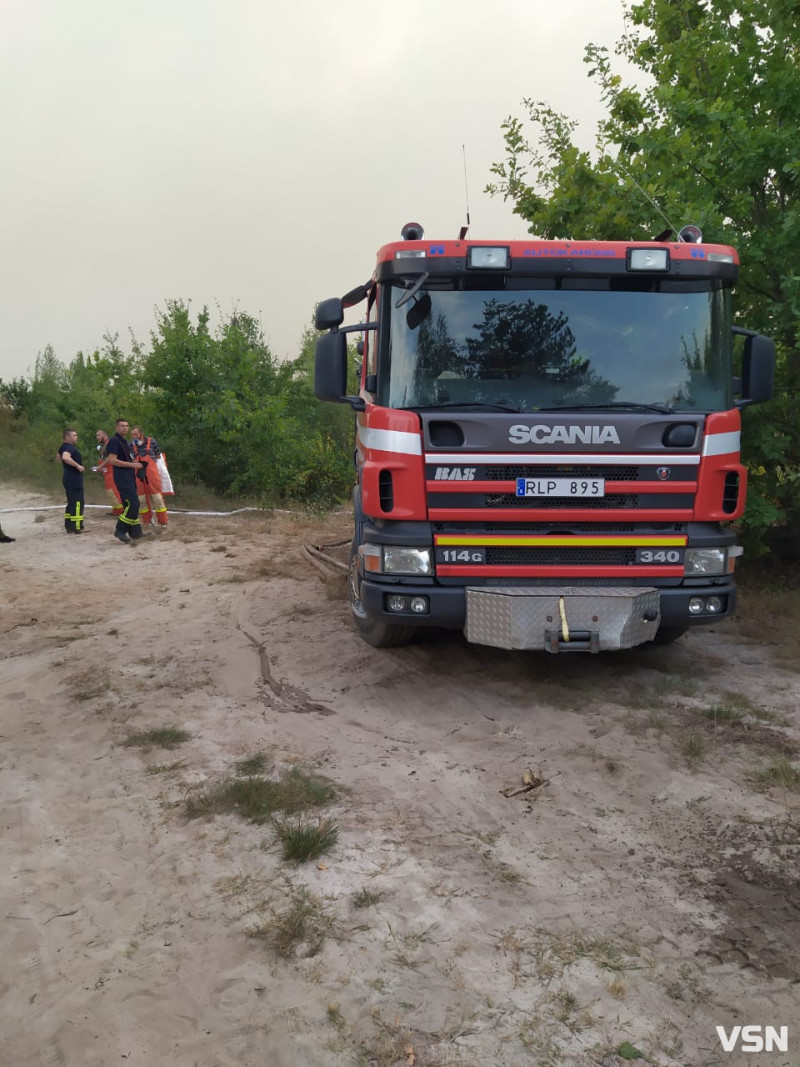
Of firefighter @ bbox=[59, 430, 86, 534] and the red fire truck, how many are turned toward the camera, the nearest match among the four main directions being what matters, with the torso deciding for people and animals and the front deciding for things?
1

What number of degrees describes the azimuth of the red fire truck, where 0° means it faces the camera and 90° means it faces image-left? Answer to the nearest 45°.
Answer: approximately 0°

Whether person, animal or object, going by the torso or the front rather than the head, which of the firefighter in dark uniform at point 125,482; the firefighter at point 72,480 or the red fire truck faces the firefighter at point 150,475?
the firefighter at point 72,480

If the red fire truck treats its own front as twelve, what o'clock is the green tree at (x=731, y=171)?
The green tree is roughly at 7 o'clock from the red fire truck.

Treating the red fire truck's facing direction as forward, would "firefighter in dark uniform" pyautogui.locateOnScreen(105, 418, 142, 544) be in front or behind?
behind

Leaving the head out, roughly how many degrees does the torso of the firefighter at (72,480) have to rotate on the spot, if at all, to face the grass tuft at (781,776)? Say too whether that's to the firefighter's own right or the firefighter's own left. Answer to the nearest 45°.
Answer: approximately 90° to the firefighter's own right

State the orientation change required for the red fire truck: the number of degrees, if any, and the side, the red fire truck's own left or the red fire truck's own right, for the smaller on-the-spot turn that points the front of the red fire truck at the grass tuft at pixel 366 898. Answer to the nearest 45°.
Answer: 0° — it already faces it

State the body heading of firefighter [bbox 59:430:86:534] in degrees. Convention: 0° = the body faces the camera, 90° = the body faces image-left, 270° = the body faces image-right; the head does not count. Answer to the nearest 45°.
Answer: approximately 270°
